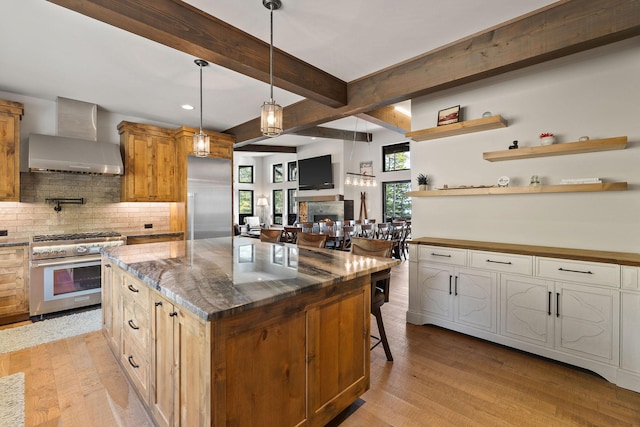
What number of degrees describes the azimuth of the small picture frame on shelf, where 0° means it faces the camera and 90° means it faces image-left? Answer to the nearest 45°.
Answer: approximately 45°

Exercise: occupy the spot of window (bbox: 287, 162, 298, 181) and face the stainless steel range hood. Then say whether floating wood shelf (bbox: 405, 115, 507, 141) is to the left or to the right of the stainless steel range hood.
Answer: left

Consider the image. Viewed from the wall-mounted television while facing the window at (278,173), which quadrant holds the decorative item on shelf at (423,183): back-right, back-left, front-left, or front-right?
back-left

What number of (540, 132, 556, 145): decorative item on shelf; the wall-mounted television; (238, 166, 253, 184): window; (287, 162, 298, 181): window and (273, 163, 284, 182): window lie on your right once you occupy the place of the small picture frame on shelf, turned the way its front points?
4

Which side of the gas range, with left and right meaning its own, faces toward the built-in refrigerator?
left

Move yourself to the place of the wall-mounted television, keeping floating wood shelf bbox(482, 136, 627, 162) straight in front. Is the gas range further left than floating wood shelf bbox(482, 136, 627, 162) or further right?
right

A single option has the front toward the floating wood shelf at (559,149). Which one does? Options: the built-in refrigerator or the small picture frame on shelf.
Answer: the built-in refrigerator

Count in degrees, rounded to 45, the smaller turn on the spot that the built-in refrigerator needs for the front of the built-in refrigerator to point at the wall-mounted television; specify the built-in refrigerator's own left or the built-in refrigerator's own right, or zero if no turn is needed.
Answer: approximately 90° to the built-in refrigerator's own left

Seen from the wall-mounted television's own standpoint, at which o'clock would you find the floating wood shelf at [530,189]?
The floating wood shelf is roughly at 10 o'clock from the wall-mounted television.
